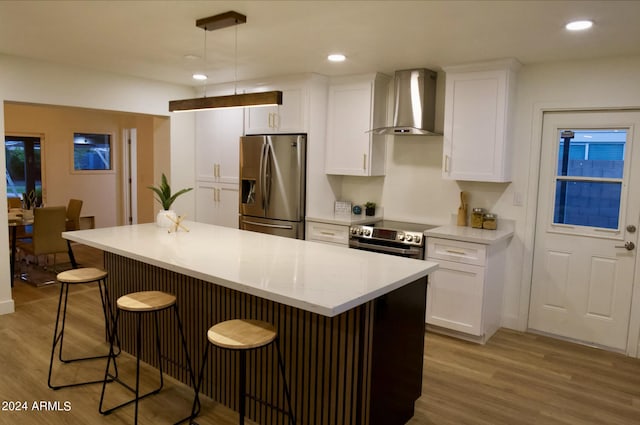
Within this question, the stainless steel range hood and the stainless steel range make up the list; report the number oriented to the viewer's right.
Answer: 0

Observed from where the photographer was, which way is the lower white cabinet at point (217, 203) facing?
facing the viewer and to the left of the viewer

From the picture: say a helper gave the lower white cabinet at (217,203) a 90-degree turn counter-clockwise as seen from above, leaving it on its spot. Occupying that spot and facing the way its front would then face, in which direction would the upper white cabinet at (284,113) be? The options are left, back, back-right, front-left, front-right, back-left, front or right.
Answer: front

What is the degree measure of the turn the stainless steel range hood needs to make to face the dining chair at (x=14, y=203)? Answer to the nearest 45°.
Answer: approximately 45° to its right

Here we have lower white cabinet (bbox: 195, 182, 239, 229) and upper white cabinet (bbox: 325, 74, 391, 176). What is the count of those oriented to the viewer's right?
0

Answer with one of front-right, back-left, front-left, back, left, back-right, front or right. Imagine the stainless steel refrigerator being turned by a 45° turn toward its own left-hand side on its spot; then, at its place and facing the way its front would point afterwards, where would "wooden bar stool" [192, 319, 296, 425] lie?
front

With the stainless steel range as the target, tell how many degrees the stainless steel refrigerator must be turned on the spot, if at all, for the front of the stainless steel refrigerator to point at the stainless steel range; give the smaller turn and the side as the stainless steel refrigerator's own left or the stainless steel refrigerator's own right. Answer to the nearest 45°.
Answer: approximately 90° to the stainless steel refrigerator's own left

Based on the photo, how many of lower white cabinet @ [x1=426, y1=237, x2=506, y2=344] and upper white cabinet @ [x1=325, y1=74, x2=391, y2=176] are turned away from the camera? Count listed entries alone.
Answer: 0
